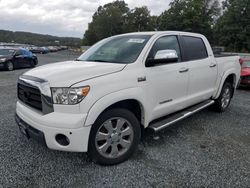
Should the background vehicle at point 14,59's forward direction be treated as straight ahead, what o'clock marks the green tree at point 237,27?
The green tree is roughly at 7 o'clock from the background vehicle.

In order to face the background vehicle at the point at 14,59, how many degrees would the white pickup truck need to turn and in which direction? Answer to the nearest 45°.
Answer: approximately 90° to its right

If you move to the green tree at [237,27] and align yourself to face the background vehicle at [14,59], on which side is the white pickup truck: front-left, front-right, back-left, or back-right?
front-left

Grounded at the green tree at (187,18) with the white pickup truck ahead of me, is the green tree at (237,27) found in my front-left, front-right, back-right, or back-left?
front-left

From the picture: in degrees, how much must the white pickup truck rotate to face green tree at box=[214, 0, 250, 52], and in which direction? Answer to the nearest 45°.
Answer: approximately 180°

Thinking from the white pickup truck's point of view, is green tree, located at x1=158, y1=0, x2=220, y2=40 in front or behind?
behind

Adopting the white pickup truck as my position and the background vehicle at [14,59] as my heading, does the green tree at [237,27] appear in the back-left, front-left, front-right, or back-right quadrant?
front-right

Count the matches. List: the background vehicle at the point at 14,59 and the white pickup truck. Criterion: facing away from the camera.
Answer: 0

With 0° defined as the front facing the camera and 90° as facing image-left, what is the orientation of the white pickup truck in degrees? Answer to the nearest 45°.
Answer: approximately 45°

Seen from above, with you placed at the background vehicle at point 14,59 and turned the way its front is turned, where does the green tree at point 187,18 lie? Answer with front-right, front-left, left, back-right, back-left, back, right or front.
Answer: back

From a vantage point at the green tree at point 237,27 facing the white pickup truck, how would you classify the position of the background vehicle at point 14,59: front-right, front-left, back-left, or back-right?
front-right
